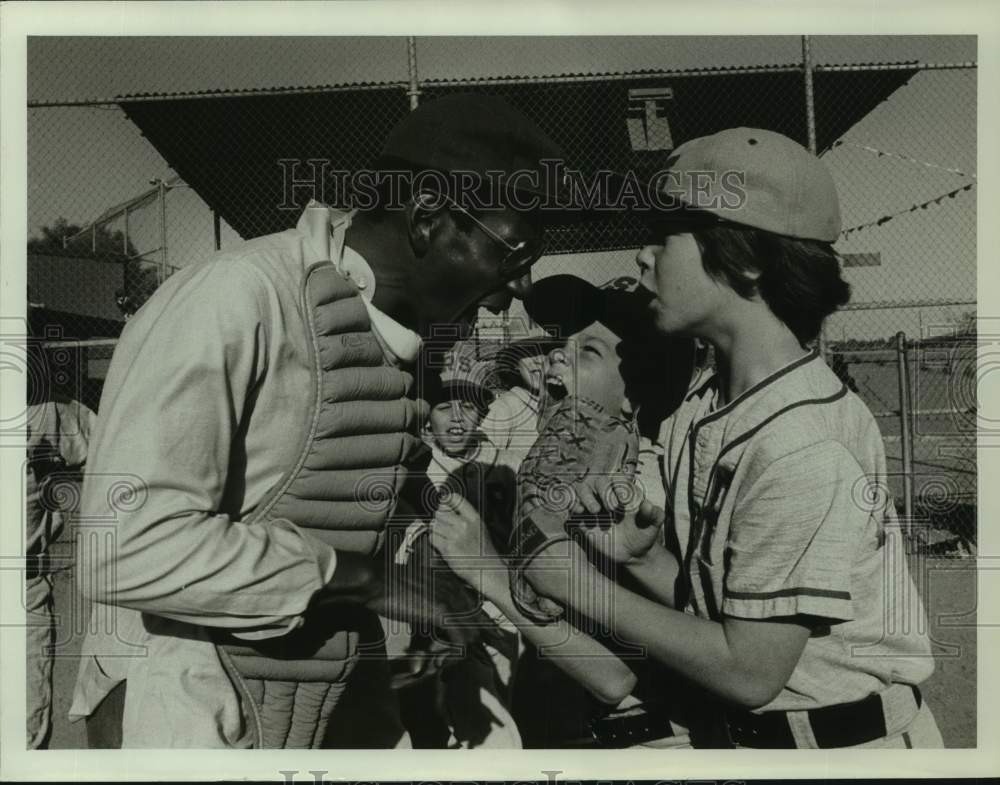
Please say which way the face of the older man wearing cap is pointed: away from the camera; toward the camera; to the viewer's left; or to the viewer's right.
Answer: to the viewer's right

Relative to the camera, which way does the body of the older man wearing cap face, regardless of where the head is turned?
to the viewer's right

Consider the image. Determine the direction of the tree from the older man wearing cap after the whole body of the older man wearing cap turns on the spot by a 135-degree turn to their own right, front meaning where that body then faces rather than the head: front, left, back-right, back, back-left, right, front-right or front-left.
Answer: right

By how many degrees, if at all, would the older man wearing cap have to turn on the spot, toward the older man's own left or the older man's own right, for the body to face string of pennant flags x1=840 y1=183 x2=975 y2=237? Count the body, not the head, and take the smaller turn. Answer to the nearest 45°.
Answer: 0° — they already face it
